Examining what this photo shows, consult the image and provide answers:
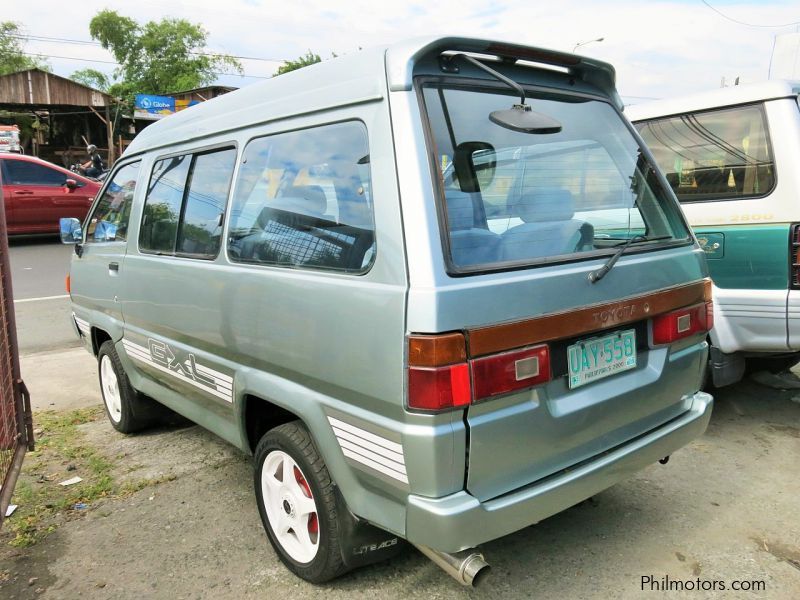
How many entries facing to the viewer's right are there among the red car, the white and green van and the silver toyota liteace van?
1

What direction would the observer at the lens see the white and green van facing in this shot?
facing away from the viewer and to the left of the viewer

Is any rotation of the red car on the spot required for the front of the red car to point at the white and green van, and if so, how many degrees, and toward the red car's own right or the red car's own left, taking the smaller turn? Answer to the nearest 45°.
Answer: approximately 90° to the red car's own right

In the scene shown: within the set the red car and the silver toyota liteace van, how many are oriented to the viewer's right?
1

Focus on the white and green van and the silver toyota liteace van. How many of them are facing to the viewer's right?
0

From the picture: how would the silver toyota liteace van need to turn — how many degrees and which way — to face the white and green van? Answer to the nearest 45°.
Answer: approximately 90° to its right

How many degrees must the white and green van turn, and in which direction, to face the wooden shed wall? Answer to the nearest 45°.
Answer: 0° — it already faces it

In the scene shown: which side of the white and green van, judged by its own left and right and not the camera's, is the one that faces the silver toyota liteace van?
left

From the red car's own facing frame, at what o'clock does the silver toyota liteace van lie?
The silver toyota liteace van is roughly at 3 o'clock from the red car.

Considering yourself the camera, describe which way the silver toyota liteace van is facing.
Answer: facing away from the viewer and to the left of the viewer

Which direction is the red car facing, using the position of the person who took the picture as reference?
facing to the right of the viewer

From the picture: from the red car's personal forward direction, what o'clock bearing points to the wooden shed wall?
The wooden shed wall is roughly at 9 o'clock from the red car.

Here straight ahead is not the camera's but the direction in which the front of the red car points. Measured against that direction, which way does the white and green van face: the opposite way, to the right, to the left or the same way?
to the left
